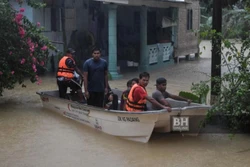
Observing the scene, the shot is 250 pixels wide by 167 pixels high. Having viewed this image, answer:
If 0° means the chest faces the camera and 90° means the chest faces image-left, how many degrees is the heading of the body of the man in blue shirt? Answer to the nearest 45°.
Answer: approximately 0°

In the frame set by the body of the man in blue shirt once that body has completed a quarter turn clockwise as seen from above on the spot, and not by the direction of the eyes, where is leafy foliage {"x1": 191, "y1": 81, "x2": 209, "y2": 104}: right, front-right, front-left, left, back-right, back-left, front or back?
back

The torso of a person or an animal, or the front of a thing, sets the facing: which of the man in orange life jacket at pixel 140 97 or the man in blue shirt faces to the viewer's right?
the man in orange life jacket

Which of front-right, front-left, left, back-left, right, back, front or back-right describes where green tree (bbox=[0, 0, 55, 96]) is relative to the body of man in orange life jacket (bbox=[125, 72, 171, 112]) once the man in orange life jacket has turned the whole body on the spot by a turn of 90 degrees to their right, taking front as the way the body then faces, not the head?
back-right

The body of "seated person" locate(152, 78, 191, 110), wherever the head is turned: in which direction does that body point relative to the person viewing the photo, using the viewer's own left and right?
facing the viewer and to the right of the viewer

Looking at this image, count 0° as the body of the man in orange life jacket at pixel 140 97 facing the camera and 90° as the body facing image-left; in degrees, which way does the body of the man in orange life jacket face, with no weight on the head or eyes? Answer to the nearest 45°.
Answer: approximately 270°

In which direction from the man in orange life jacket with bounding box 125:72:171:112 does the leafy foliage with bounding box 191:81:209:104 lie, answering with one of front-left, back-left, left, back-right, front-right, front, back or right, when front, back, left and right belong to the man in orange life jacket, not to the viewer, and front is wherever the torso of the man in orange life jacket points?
front-left

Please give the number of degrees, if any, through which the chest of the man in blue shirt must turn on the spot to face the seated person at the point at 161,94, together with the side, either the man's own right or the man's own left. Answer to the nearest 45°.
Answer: approximately 45° to the man's own left

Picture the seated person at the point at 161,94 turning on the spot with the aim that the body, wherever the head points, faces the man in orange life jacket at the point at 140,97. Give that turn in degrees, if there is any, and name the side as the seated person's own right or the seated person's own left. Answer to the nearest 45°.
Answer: approximately 90° to the seated person's own right

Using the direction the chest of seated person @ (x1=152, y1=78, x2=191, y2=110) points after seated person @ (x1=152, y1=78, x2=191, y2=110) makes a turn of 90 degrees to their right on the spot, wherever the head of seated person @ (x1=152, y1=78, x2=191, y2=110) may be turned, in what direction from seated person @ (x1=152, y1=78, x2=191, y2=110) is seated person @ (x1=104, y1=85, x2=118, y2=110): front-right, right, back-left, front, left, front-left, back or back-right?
right

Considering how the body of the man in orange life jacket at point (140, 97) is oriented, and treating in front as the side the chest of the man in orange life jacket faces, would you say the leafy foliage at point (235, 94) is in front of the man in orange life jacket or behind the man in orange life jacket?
in front
